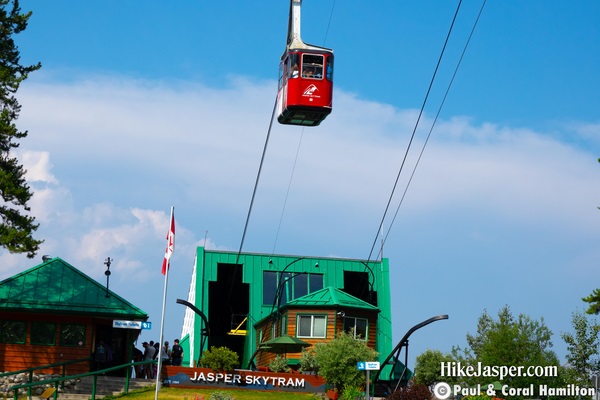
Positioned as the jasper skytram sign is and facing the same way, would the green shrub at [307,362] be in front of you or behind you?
behind

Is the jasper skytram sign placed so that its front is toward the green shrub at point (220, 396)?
yes

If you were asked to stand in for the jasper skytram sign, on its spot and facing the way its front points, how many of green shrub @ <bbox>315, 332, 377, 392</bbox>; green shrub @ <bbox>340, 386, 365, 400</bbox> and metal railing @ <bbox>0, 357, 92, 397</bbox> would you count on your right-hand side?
1

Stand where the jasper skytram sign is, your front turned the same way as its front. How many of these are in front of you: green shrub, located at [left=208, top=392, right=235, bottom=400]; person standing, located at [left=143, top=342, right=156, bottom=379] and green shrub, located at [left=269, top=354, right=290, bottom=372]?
1

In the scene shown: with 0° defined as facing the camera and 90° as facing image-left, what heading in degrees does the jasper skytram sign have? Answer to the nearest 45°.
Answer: approximately 0°

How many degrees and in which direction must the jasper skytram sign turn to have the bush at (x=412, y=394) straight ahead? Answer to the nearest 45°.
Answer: approximately 45° to its left

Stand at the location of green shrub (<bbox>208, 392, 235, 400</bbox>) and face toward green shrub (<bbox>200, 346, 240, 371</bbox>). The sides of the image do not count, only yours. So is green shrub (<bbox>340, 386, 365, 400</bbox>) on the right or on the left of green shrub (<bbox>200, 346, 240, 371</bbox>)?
right

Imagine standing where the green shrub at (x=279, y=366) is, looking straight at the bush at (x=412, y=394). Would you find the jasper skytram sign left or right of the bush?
right

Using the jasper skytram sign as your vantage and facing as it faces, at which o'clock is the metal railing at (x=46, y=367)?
The metal railing is roughly at 3 o'clock from the jasper skytram sign.

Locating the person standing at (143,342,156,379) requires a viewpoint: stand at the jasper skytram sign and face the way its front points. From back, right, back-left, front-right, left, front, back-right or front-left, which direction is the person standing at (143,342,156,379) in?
back-right
